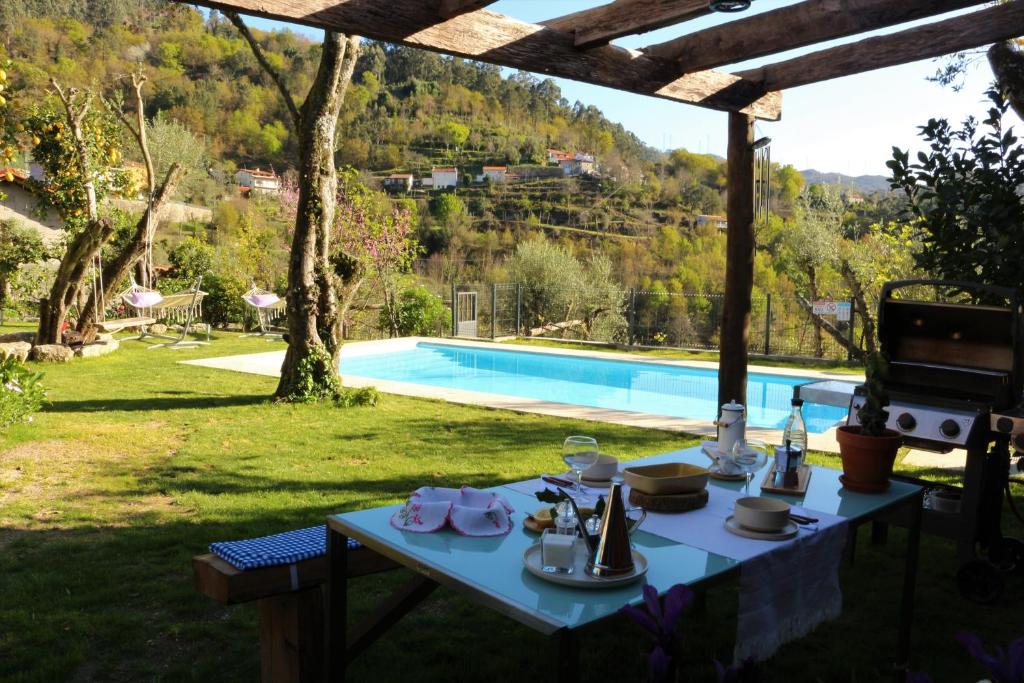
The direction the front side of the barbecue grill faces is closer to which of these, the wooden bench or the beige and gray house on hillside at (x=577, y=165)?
the wooden bench

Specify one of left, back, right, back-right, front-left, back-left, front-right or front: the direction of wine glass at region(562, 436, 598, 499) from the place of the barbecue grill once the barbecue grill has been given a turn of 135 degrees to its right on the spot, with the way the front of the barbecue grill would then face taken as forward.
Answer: back-left

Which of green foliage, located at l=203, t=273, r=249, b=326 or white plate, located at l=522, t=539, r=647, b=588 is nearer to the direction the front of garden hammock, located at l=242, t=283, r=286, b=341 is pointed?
the white plate

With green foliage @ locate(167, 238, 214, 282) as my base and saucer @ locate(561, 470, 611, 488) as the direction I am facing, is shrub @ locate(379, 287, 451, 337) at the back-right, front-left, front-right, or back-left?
front-left

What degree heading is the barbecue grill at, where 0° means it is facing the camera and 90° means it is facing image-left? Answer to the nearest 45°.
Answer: approximately 45°

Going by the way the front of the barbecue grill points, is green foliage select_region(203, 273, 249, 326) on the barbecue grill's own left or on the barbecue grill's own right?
on the barbecue grill's own right

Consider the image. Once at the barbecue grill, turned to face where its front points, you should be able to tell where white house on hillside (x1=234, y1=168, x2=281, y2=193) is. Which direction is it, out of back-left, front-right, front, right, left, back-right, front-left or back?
right

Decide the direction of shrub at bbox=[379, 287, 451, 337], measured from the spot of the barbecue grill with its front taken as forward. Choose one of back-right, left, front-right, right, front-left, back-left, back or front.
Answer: right

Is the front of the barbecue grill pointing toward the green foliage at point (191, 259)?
no
